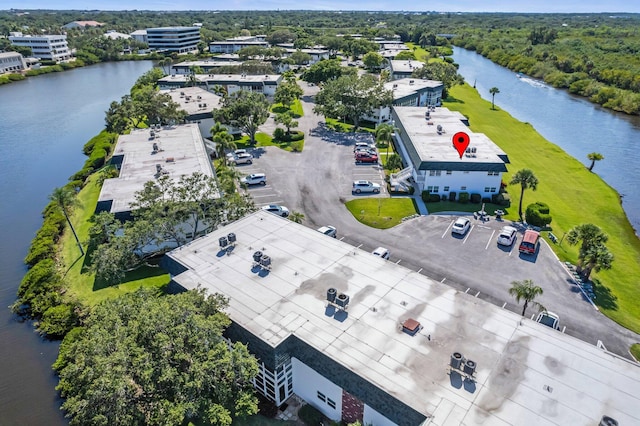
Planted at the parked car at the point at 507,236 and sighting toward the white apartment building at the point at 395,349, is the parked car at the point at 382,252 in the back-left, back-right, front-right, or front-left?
front-right

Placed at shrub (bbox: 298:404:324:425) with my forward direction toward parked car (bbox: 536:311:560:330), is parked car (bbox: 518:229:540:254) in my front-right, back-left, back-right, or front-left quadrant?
front-left

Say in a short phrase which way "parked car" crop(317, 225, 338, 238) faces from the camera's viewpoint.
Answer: facing the viewer and to the left of the viewer

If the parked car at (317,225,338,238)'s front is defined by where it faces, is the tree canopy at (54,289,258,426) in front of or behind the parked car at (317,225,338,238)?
in front

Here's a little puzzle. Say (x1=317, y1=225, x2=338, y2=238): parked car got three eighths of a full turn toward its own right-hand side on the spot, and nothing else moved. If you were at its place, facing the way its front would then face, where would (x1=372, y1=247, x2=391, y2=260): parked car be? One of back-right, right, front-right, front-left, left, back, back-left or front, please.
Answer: back-right

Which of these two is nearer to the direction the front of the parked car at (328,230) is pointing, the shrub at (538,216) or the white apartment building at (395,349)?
the white apartment building

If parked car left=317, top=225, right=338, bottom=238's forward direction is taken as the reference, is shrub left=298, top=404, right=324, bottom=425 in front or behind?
in front

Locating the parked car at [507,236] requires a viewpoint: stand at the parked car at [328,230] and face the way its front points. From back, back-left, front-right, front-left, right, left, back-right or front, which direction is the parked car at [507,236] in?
back-left
